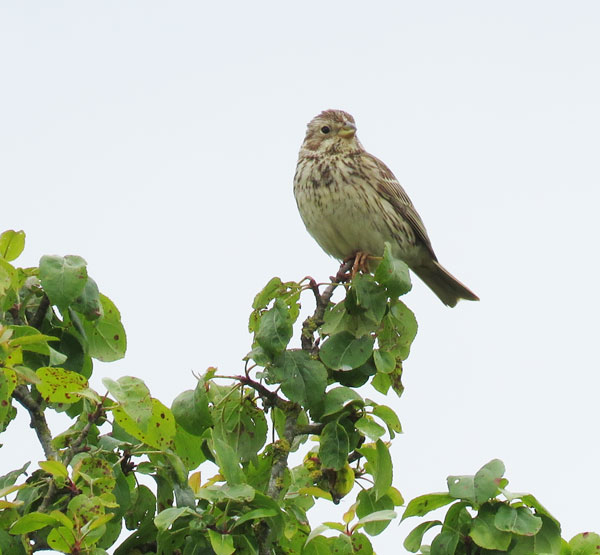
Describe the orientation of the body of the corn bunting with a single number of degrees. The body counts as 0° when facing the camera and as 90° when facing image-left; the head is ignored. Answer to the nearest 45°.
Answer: approximately 45°

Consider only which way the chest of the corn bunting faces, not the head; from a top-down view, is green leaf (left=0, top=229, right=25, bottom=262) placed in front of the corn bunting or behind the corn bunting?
in front
